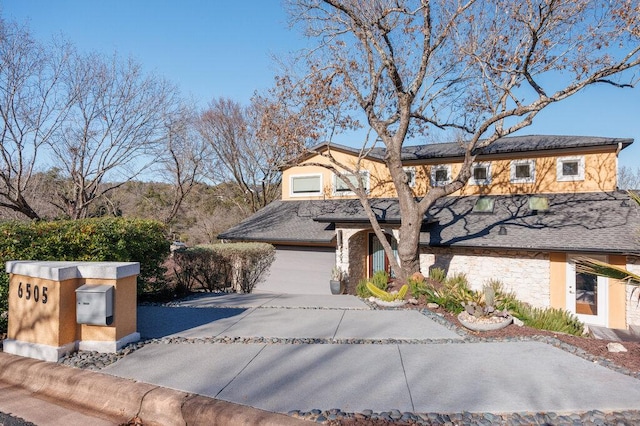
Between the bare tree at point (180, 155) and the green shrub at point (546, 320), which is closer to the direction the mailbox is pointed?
the green shrub

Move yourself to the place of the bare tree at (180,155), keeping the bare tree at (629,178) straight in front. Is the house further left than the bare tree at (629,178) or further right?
right

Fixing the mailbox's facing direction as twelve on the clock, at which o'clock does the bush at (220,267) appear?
The bush is roughly at 7 o'clock from the mailbox.

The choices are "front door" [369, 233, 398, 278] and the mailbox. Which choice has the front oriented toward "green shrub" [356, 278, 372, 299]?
the front door

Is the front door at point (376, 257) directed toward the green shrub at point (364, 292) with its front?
yes

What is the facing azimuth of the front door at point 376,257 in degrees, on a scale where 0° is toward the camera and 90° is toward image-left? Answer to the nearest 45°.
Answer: approximately 0°

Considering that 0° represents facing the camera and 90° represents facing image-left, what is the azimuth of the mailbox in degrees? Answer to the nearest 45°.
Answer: approximately 0°

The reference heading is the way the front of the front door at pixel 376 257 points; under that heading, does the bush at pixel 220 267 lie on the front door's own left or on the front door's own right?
on the front door's own right

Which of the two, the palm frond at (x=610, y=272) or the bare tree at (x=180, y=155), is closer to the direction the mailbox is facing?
the palm frond

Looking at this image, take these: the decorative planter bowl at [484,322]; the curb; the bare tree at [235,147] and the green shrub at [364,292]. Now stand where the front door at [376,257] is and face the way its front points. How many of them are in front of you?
3
